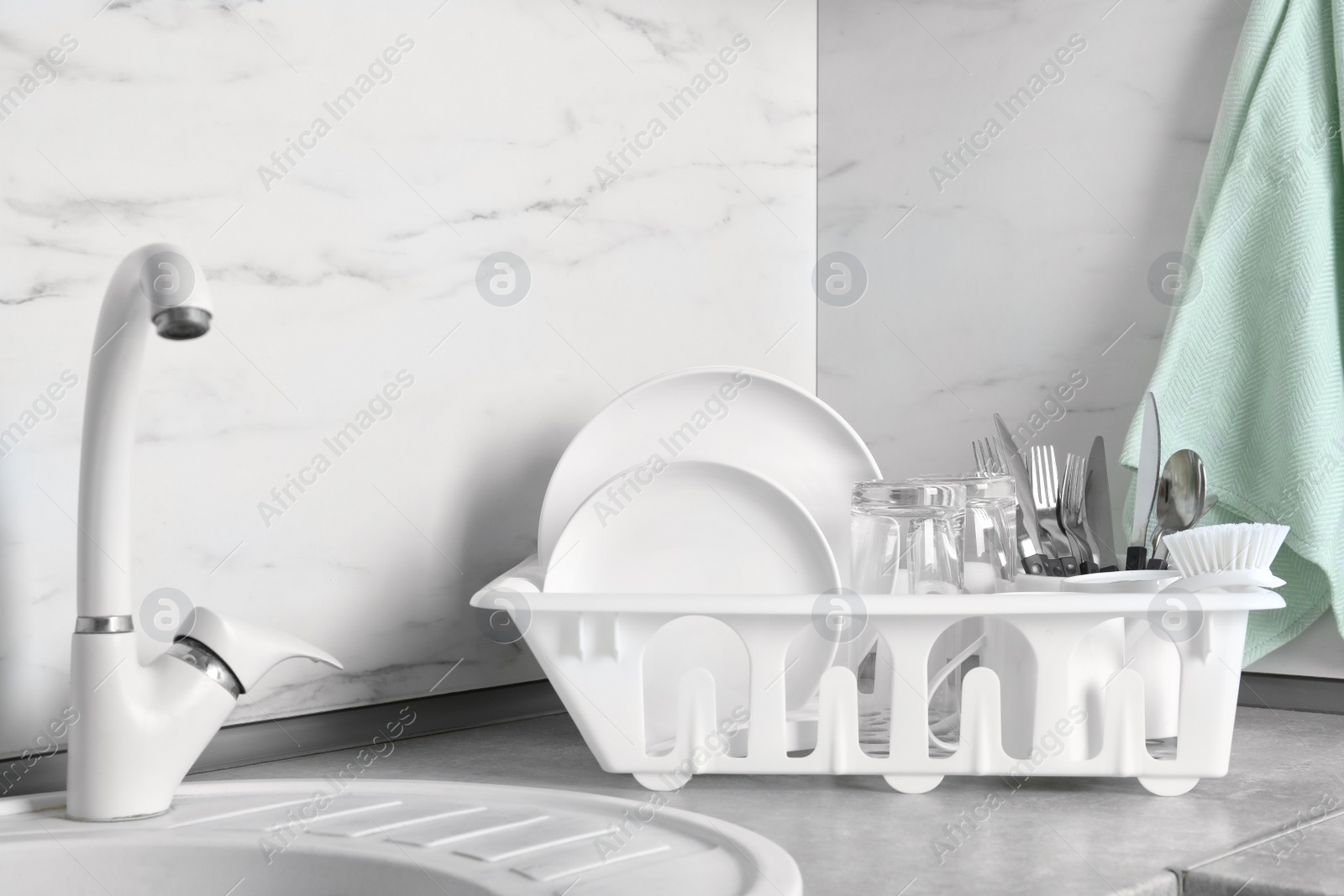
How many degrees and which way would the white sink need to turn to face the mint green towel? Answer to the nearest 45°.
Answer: approximately 90° to its left

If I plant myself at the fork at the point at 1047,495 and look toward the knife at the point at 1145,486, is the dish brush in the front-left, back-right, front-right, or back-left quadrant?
front-right

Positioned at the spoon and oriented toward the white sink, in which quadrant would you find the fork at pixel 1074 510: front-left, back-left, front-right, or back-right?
front-right

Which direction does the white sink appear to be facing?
toward the camera
